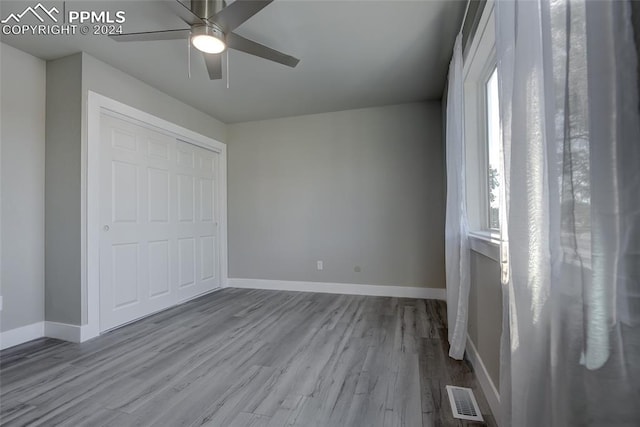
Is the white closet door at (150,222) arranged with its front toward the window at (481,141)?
yes

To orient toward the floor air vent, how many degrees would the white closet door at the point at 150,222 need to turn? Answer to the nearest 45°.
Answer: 0° — it already faces it

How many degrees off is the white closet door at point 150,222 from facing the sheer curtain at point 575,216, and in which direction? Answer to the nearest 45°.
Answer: approximately 45° to its right

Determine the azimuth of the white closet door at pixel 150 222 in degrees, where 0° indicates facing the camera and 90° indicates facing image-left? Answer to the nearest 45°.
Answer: approximately 315°

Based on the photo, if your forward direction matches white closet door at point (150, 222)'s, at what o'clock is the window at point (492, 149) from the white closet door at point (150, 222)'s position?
The window is roughly at 12 o'clock from the white closet door.

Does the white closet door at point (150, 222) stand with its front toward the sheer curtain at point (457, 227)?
yes
